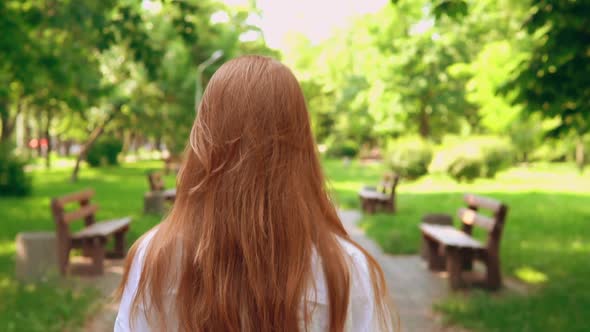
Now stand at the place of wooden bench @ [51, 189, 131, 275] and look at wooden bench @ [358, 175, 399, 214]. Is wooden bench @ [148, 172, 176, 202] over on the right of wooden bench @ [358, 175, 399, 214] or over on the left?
left

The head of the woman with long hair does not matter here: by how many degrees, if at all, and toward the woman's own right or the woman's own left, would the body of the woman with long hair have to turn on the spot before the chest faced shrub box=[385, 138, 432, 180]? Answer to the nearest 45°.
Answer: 0° — they already face it

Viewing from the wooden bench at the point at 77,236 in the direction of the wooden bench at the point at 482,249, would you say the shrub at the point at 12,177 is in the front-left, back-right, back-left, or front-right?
back-left

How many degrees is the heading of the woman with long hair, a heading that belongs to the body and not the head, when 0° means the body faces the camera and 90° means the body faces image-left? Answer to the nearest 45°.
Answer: approximately 180°

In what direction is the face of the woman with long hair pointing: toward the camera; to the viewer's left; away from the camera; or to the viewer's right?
away from the camera

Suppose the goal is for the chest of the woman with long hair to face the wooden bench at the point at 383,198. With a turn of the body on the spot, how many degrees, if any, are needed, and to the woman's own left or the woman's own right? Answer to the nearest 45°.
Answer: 0° — they already face it
